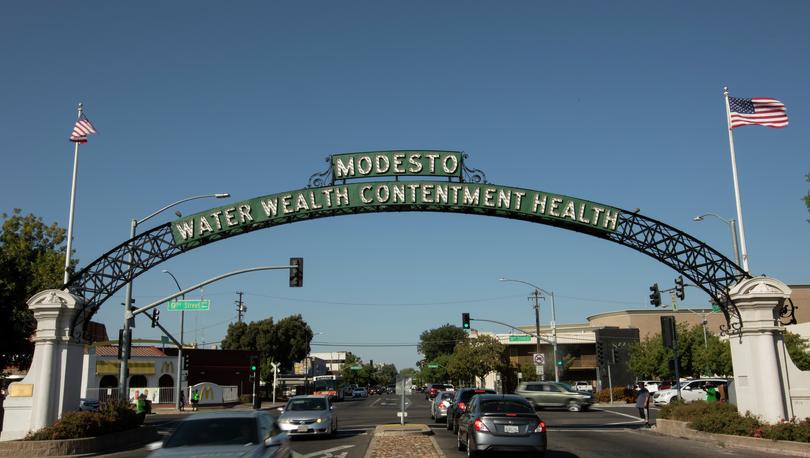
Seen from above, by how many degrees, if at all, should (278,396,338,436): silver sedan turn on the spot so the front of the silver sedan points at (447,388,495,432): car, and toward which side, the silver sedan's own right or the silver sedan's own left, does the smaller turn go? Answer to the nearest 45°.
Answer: approximately 90° to the silver sedan's own left

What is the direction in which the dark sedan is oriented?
away from the camera

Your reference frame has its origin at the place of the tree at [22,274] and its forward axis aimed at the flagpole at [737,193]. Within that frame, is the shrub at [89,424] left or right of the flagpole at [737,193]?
right

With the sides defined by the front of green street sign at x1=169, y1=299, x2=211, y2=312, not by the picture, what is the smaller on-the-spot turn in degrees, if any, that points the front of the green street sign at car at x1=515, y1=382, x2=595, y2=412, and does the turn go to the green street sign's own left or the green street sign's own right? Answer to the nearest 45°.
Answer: approximately 90° to the green street sign's own left

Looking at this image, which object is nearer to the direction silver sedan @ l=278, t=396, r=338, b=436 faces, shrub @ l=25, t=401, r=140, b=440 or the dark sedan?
the dark sedan

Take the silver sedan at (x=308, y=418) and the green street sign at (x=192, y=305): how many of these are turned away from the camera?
0

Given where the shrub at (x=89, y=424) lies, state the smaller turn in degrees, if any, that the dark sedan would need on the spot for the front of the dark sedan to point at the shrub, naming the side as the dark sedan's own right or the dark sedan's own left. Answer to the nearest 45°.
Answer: approximately 90° to the dark sedan's own left

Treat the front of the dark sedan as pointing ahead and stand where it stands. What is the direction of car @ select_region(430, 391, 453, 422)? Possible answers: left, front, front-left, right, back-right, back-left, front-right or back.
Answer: front

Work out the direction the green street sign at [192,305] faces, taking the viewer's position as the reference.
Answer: facing the viewer

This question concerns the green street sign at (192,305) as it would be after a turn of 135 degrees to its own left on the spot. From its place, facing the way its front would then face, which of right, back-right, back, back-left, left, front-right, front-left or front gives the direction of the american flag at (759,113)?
right

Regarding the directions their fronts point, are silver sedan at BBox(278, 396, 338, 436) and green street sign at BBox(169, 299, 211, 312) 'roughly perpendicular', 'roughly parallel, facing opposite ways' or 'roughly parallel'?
roughly parallel

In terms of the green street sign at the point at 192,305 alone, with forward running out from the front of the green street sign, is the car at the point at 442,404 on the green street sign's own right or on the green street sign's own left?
on the green street sign's own left

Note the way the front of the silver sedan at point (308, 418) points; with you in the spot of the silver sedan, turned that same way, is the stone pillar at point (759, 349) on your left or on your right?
on your left
